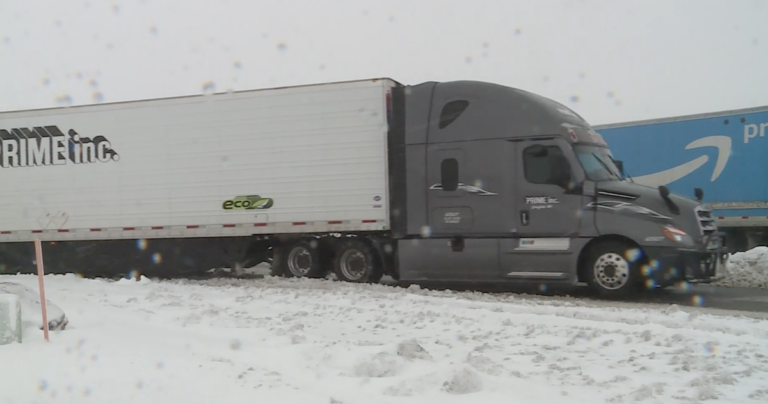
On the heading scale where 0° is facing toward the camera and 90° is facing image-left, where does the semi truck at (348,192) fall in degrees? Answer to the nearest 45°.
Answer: approximately 270°

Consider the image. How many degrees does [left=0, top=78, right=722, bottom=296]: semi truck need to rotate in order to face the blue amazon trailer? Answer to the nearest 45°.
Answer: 0° — it already faces it

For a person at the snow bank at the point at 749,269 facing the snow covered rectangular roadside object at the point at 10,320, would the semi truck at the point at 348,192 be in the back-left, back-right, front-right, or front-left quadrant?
front-right

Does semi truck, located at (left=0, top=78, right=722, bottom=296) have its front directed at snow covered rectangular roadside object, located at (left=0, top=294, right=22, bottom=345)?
no

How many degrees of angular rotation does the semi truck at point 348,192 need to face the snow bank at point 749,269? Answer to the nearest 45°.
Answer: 0° — it already faces it

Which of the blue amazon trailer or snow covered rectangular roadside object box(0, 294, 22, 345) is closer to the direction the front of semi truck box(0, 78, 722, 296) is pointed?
the blue amazon trailer
